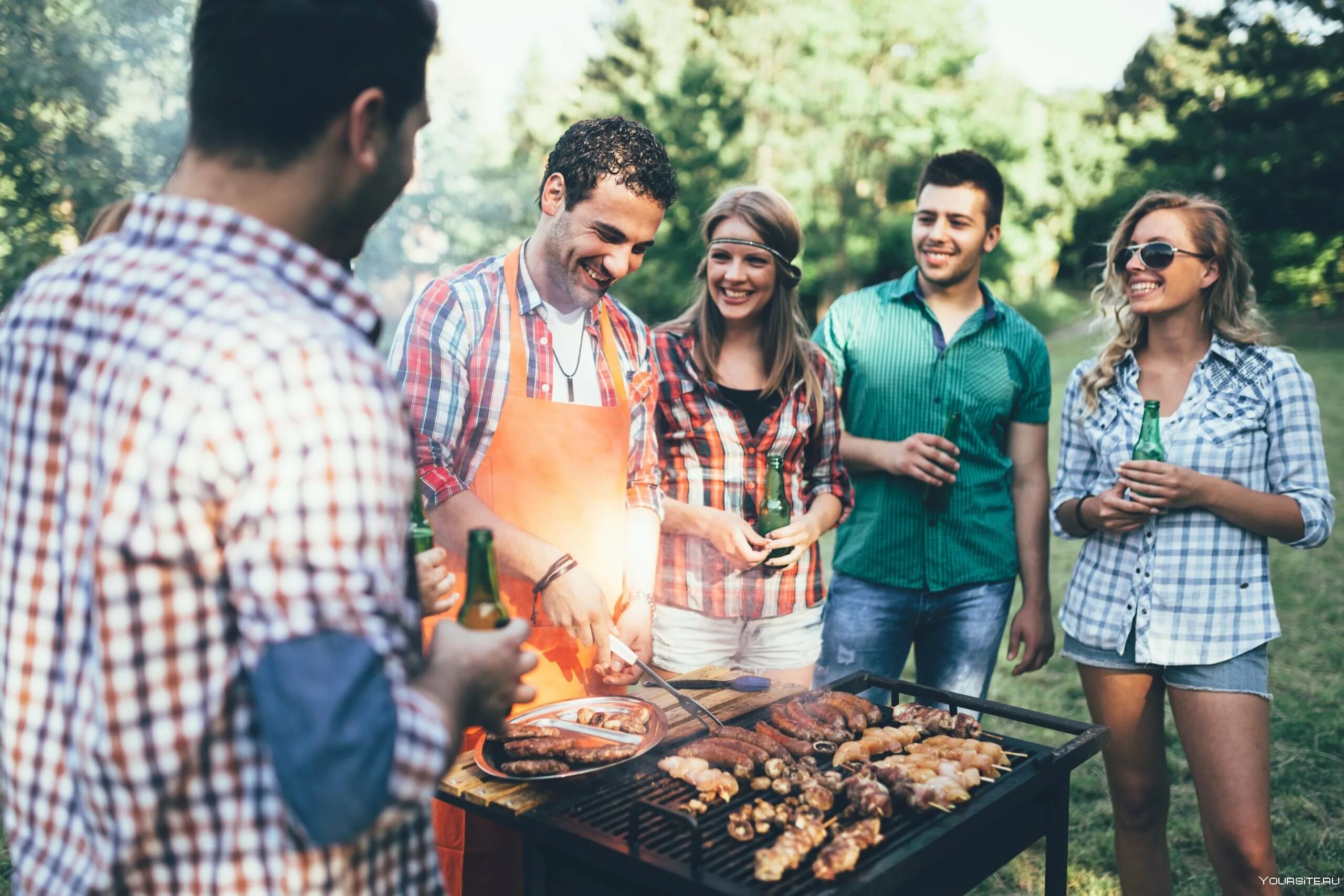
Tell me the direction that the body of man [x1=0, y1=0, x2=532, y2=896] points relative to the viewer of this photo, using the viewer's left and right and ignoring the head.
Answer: facing away from the viewer and to the right of the viewer

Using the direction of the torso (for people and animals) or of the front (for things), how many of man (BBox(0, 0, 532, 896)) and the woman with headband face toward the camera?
1

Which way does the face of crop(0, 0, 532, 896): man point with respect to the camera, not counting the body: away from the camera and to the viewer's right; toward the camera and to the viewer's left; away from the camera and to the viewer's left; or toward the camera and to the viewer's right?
away from the camera and to the viewer's right

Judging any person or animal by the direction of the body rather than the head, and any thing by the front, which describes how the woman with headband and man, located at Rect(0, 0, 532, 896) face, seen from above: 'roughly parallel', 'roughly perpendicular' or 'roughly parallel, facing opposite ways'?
roughly parallel, facing opposite ways

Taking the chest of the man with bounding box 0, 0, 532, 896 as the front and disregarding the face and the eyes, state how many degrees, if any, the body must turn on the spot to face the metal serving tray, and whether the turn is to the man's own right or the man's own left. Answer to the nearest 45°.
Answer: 0° — they already face it

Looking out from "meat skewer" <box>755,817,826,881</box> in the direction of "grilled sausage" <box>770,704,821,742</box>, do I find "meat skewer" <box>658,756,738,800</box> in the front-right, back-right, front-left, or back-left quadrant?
front-left

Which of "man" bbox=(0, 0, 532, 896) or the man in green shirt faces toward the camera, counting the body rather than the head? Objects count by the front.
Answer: the man in green shirt

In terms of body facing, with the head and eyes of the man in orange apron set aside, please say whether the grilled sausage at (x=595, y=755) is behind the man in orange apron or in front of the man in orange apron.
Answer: in front

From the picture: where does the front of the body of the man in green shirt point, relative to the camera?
toward the camera

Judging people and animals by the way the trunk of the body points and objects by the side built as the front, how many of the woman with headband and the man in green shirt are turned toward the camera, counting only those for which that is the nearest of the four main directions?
2

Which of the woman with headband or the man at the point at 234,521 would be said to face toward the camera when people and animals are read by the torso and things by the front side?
the woman with headband

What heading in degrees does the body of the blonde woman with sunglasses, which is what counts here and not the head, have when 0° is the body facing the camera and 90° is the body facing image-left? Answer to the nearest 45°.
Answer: approximately 45°

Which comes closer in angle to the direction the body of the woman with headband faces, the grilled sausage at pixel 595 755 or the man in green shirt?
the grilled sausage

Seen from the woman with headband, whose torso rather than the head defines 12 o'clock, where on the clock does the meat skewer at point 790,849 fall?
The meat skewer is roughly at 12 o'clock from the woman with headband.

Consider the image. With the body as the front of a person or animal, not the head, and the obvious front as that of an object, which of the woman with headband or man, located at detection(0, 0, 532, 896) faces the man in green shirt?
the man

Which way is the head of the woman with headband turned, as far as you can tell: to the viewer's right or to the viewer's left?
to the viewer's left

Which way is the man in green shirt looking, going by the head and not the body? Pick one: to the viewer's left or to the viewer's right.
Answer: to the viewer's left
